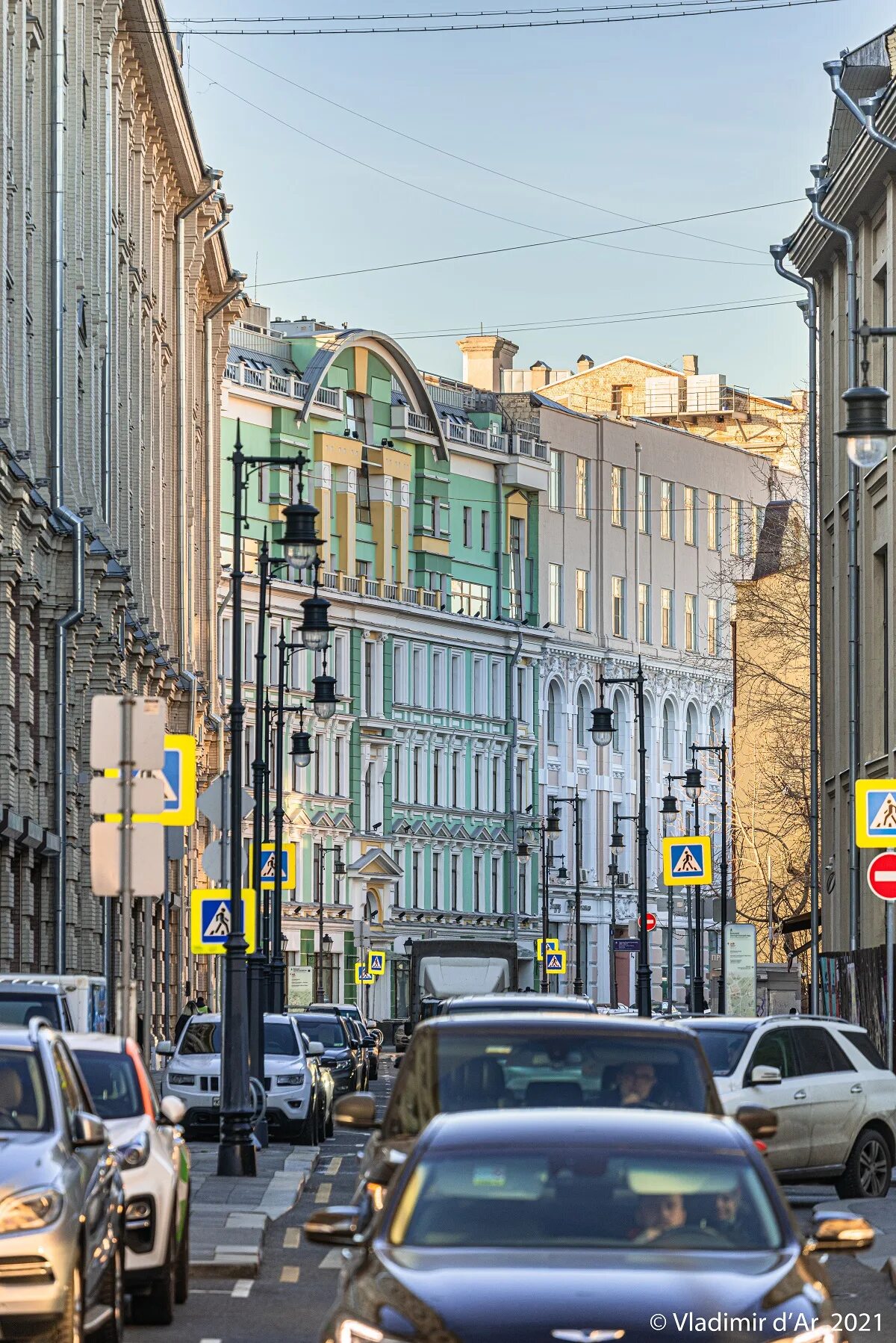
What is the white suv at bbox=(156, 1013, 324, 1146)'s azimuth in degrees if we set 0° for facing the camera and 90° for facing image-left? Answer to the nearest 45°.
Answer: approximately 0°

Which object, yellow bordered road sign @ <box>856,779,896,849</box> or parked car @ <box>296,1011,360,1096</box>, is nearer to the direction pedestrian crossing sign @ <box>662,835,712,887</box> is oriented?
the yellow bordered road sign

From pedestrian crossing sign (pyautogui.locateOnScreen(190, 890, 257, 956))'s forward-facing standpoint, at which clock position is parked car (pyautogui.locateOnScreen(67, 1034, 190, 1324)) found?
The parked car is roughly at 12 o'clock from the pedestrian crossing sign.

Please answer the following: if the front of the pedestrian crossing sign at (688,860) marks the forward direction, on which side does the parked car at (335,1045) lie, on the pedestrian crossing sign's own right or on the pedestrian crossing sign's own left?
on the pedestrian crossing sign's own right

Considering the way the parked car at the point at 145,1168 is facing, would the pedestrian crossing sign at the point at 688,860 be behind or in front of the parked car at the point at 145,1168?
behind

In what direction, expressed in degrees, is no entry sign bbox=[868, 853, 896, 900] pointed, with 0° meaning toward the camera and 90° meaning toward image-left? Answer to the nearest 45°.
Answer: approximately 0°

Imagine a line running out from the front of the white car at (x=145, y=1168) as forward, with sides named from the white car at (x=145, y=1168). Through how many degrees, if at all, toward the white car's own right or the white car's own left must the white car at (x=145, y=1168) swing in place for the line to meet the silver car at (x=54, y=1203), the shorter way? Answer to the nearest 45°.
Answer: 0° — it already faces it

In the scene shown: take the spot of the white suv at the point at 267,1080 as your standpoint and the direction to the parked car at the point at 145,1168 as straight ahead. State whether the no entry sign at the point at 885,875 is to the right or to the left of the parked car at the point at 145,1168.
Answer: left

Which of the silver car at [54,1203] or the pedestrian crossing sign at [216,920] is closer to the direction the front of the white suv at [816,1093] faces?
the silver car
